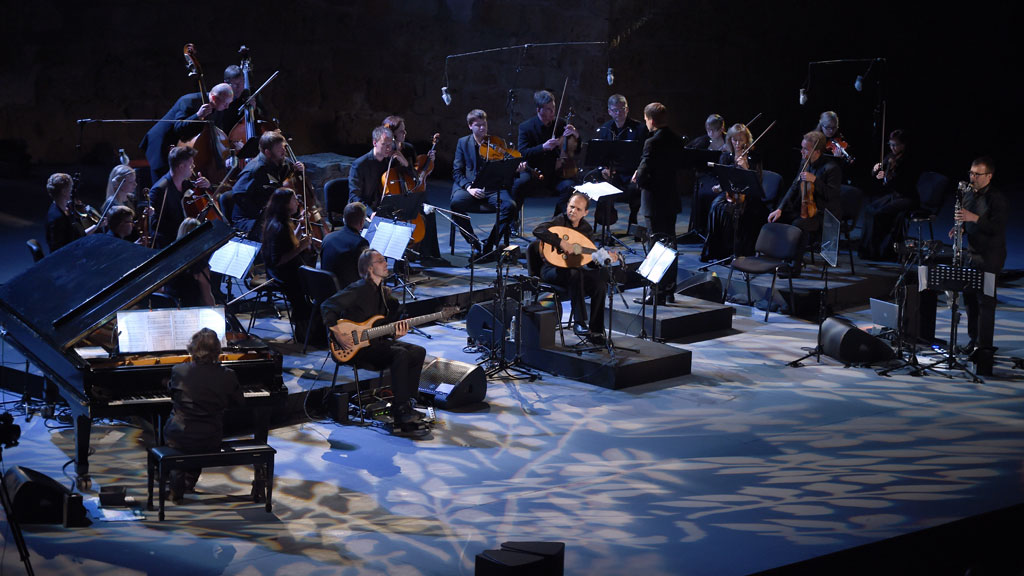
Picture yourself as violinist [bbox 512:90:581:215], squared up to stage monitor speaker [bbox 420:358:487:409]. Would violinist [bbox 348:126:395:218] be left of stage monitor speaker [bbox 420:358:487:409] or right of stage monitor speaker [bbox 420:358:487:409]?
right

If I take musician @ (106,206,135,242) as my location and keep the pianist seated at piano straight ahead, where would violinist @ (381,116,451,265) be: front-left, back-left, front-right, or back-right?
back-left

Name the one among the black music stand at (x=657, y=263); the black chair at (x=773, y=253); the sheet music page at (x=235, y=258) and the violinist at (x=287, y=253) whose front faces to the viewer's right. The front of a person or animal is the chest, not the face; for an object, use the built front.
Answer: the violinist

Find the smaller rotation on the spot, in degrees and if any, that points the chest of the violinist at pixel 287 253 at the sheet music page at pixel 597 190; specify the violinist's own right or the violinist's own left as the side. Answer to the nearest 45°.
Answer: approximately 45° to the violinist's own left

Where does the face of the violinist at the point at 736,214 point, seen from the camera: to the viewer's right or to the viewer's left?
to the viewer's left

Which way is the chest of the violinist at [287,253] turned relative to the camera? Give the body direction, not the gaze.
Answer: to the viewer's right

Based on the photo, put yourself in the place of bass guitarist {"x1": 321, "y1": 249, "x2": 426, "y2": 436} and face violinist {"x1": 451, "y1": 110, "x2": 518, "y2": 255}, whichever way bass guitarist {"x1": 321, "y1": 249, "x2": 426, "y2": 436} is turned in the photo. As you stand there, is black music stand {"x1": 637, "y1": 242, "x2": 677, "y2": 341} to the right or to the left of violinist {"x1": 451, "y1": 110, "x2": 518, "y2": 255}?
right

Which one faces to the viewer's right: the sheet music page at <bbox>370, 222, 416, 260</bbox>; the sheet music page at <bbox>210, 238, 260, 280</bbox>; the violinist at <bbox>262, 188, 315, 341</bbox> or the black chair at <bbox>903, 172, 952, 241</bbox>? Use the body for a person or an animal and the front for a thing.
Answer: the violinist

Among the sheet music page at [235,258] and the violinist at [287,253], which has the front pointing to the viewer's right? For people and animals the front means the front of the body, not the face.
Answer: the violinist

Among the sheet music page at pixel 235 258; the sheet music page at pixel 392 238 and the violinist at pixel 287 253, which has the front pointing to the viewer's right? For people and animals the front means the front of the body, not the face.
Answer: the violinist

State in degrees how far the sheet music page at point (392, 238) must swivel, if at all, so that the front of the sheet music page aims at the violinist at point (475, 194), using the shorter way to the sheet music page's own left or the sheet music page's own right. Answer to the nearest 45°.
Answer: approximately 135° to the sheet music page's own right

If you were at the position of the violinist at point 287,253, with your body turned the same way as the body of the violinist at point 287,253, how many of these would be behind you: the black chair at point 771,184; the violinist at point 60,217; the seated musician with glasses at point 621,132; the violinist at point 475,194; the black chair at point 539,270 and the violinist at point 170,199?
2

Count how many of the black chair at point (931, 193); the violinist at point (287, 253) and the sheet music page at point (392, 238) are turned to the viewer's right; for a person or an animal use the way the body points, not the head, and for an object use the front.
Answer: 1

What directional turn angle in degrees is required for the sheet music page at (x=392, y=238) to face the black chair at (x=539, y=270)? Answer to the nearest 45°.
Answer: approximately 135° to its left

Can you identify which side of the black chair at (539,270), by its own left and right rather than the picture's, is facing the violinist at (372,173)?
back
